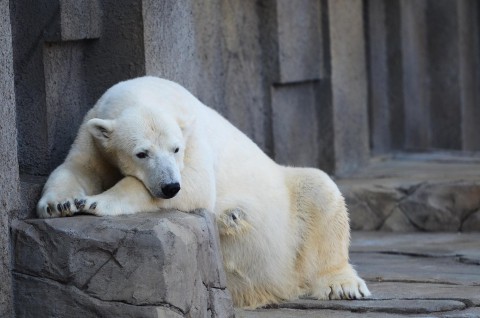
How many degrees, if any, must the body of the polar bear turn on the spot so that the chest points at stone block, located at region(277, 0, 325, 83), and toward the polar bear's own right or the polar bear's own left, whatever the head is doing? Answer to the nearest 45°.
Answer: approximately 135° to the polar bear's own right

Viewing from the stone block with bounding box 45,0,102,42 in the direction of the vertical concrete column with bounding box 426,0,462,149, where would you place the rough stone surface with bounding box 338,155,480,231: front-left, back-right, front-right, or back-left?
front-right

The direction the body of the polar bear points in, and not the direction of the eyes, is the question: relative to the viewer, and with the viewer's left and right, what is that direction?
facing the viewer and to the left of the viewer

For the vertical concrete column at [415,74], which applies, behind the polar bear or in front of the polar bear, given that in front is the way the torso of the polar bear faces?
behind

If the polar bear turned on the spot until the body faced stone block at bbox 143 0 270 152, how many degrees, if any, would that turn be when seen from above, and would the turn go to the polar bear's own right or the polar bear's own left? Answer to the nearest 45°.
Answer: approximately 135° to the polar bear's own right

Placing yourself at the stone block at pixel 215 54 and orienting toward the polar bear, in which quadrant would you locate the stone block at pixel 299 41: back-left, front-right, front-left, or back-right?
back-left

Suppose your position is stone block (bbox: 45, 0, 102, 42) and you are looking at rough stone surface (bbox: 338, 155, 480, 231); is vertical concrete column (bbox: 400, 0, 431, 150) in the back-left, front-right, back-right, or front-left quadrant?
front-left
